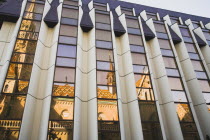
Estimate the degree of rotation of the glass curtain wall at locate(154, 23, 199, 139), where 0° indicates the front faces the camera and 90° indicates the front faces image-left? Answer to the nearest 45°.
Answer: approximately 0°
